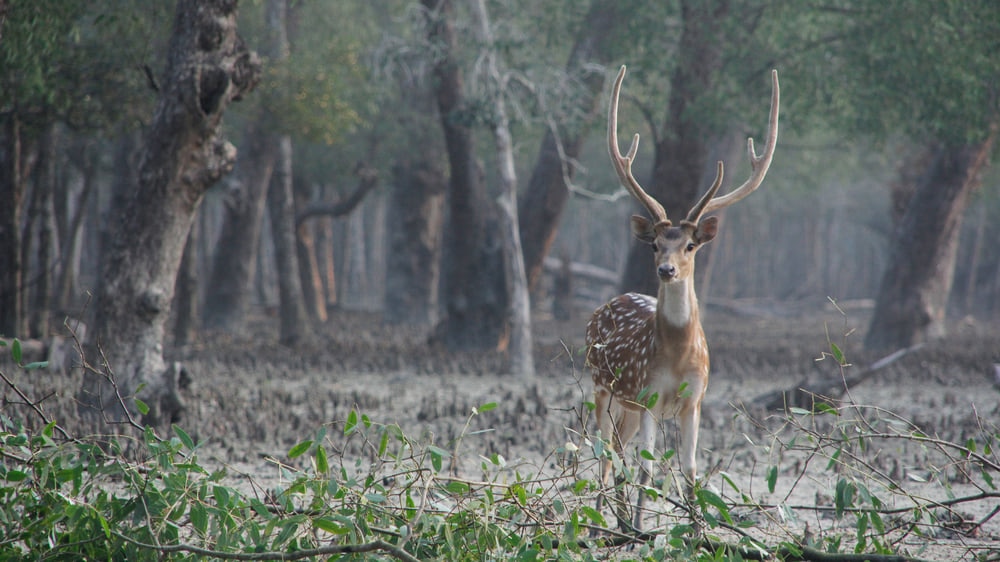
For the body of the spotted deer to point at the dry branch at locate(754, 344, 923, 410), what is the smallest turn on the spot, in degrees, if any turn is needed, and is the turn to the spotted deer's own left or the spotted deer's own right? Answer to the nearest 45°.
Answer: approximately 135° to the spotted deer's own left

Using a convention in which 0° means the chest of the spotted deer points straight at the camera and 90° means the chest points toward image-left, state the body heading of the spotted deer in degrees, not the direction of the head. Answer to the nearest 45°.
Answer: approximately 315°
